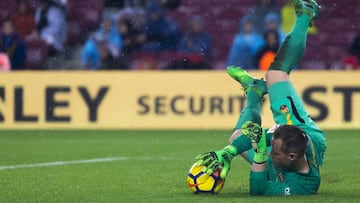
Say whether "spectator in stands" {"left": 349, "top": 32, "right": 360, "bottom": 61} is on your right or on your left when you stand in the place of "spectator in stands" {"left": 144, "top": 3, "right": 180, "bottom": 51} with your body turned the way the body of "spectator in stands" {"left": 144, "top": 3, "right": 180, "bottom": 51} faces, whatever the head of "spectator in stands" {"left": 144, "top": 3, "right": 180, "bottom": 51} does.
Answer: on your left

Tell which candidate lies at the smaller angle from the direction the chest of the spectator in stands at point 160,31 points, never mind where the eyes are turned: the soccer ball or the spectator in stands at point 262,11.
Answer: the soccer ball

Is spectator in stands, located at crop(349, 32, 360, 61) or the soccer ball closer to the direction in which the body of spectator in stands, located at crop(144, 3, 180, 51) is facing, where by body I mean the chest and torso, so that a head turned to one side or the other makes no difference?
the soccer ball

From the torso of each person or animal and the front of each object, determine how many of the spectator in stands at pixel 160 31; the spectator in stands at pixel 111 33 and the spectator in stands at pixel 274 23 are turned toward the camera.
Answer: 3

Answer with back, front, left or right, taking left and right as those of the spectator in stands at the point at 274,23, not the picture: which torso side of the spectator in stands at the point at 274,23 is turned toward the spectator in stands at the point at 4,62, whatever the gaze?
right

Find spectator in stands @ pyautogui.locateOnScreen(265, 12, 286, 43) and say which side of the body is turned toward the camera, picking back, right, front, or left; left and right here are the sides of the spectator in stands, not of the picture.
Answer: front

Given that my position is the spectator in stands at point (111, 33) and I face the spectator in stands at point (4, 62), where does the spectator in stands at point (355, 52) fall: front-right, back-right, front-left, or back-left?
back-left

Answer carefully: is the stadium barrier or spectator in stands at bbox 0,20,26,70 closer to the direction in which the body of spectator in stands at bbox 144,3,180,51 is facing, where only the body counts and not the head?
the stadium barrier

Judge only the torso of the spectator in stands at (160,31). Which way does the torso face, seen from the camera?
toward the camera
